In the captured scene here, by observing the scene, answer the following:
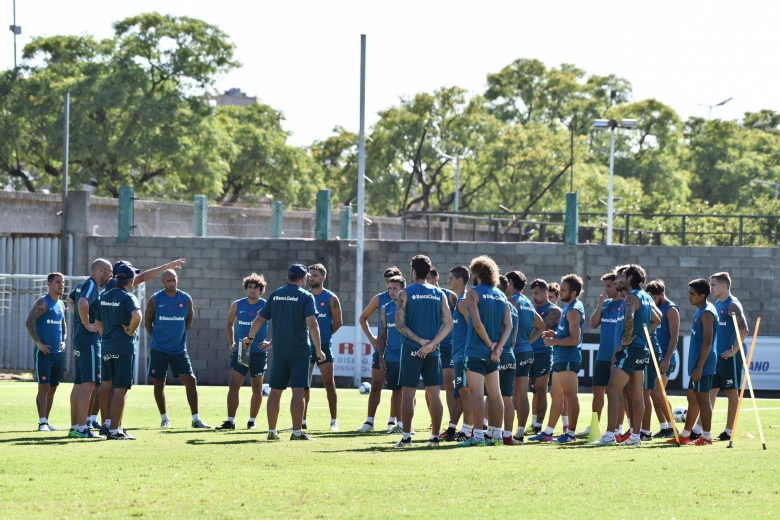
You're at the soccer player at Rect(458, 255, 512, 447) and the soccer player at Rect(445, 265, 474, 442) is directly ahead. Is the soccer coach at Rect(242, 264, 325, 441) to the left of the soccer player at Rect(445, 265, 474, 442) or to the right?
left

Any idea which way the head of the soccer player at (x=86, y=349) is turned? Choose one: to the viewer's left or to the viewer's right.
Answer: to the viewer's right

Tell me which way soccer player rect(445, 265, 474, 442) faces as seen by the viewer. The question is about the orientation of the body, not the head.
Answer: to the viewer's left

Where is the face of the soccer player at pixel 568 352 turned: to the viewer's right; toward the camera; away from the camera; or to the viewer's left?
to the viewer's left

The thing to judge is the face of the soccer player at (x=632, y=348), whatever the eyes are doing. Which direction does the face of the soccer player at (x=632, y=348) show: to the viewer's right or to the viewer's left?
to the viewer's left

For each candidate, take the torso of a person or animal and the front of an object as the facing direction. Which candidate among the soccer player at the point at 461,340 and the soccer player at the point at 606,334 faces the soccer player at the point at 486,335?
the soccer player at the point at 606,334

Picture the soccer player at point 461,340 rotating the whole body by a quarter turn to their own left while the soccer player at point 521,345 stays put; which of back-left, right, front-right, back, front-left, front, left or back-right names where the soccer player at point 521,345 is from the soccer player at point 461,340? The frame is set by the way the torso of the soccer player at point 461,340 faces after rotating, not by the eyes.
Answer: back-left

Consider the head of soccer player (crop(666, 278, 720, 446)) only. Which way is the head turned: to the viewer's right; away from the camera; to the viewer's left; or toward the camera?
to the viewer's left

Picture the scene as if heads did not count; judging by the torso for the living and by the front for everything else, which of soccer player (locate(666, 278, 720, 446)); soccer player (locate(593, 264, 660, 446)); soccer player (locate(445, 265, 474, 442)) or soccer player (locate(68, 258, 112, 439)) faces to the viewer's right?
soccer player (locate(68, 258, 112, 439))

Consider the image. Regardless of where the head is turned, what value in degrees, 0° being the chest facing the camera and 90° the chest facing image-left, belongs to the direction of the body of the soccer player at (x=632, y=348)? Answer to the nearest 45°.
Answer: approximately 135°

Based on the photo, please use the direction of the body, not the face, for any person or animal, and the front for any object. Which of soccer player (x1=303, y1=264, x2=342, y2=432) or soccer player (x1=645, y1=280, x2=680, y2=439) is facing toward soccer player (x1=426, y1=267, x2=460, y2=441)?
soccer player (x1=645, y1=280, x2=680, y2=439)

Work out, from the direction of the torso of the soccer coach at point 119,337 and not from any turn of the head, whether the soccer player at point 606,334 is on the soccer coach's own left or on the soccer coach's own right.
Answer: on the soccer coach's own right

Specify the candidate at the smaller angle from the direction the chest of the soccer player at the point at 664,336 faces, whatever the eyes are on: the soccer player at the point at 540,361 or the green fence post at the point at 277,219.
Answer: the soccer player

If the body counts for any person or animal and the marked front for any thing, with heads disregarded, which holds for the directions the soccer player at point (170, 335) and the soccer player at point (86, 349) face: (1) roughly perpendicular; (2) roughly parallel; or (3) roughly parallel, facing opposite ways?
roughly perpendicular
